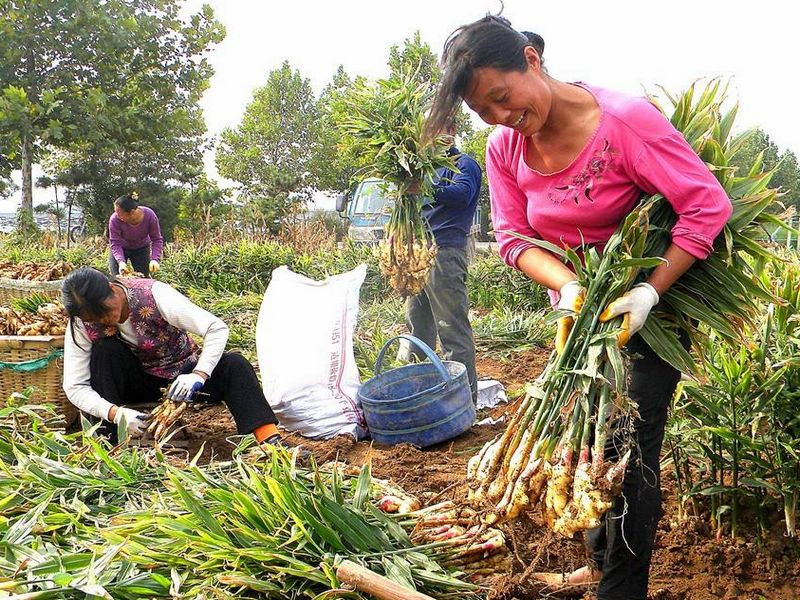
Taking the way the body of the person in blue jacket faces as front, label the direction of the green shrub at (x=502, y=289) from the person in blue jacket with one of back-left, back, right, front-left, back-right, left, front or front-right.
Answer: right

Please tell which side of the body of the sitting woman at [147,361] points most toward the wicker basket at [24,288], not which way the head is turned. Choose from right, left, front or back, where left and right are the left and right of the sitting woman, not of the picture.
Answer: back

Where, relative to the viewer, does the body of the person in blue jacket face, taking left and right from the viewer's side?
facing to the left of the viewer

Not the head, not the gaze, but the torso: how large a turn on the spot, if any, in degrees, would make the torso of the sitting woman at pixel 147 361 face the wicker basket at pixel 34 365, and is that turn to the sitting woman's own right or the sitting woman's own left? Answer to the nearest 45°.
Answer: approximately 135° to the sitting woman's own right

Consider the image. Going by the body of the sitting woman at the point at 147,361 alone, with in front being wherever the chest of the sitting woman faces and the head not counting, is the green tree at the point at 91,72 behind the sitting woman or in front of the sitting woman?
behind

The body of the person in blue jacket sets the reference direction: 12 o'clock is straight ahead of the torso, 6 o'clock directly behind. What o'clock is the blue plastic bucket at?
The blue plastic bucket is roughly at 9 o'clock from the person in blue jacket.

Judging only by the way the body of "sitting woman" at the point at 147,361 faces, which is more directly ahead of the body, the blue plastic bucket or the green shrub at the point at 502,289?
the blue plastic bucket

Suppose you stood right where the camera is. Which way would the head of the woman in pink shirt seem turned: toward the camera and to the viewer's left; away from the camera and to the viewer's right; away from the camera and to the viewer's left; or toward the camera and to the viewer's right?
toward the camera and to the viewer's left

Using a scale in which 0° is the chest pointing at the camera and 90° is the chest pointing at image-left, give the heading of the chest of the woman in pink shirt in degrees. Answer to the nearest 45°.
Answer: approximately 45°

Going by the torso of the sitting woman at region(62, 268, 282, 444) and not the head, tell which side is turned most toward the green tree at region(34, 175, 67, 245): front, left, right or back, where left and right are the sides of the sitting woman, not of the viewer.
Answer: back

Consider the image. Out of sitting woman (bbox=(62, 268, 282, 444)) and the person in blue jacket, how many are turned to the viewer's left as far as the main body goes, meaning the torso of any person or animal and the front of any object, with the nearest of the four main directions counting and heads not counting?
1

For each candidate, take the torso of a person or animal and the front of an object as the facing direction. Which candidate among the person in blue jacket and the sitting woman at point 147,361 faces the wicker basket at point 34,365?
the person in blue jacket
